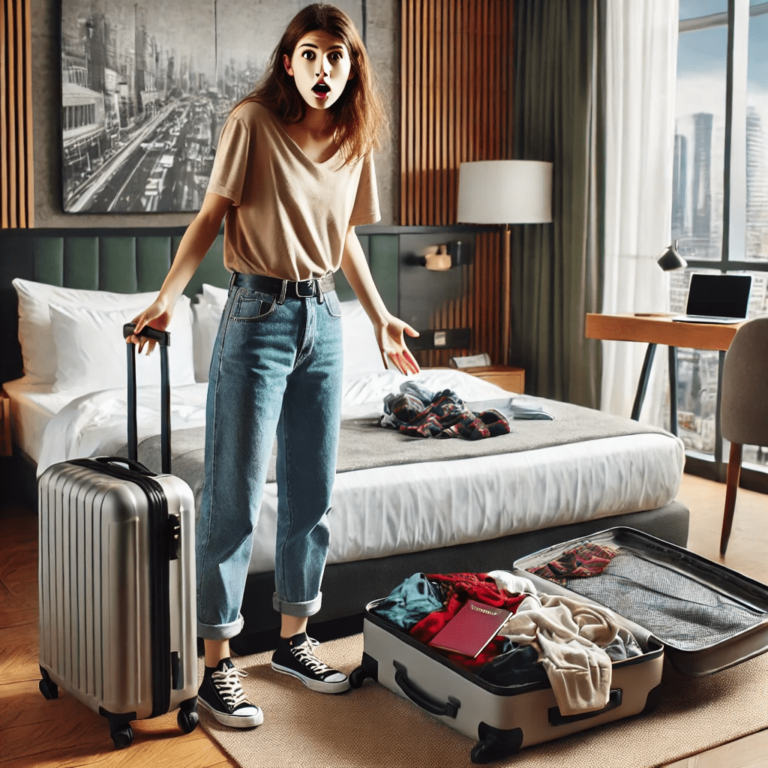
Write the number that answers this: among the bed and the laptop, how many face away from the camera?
0

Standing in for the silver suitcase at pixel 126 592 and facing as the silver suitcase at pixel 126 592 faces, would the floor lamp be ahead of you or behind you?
behind

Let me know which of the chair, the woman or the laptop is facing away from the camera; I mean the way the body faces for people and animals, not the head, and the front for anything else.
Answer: the chair

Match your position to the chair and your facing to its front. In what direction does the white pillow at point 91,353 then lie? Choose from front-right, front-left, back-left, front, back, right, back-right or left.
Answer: left

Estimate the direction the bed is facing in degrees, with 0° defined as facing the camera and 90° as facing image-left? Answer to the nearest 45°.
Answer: approximately 315°

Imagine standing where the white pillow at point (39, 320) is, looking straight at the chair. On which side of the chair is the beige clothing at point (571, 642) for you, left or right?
right

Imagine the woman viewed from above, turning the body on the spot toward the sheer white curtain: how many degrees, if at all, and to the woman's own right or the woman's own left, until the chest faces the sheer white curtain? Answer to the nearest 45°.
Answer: approximately 90° to the woman's own left

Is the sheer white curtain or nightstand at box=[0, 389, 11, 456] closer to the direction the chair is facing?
the sheer white curtain

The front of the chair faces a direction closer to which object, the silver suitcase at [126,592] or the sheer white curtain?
the sheer white curtain

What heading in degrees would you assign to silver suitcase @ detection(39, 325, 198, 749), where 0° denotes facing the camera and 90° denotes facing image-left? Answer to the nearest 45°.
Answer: approximately 45°

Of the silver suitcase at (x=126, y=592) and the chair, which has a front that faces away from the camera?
the chair

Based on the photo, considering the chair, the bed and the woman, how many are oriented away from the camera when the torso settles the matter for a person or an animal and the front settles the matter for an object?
1

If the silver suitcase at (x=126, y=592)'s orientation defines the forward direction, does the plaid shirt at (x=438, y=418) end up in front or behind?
behind

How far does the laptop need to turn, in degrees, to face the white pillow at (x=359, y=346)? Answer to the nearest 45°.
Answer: approximately 45° to its right

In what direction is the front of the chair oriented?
away from the camera

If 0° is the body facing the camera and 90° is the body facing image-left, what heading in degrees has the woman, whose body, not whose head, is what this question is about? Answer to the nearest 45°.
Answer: approximately 315°
